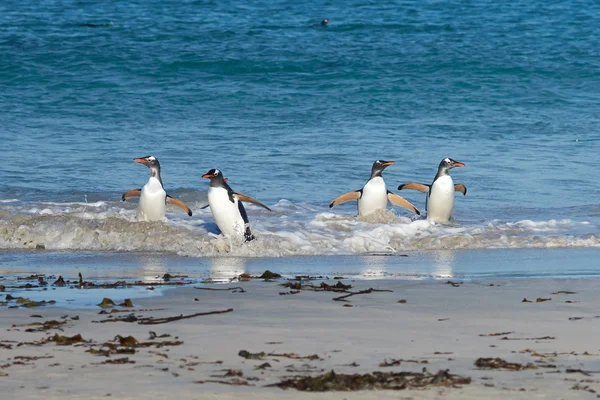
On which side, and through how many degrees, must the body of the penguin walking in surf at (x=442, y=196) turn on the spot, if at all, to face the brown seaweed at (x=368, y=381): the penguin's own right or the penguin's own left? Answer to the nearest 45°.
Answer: approximately 45° to the penguin's own right

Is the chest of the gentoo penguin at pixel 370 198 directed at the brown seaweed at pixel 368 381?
yes

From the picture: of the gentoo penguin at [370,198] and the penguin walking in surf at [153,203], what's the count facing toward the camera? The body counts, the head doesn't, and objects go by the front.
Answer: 2

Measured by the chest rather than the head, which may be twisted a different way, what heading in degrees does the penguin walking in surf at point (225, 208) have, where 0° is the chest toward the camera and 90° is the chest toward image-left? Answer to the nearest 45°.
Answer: approximately 45°

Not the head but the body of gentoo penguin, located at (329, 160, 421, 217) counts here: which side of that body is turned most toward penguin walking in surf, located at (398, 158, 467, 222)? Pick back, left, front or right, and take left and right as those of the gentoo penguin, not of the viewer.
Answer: left

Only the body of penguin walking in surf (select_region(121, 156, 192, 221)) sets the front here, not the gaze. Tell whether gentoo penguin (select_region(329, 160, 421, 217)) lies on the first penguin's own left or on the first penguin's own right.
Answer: on the first penguin's own left
